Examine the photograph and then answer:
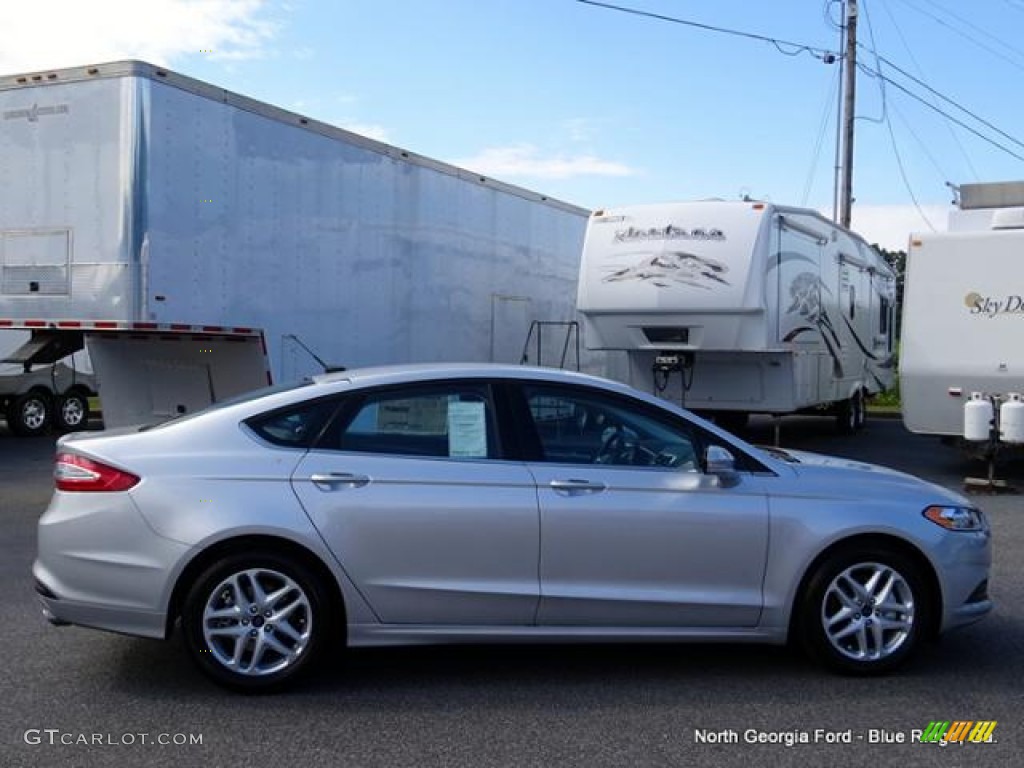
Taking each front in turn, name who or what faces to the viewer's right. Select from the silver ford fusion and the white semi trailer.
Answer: the silver ford fusion

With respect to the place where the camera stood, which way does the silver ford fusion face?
facing to the right of the viewer

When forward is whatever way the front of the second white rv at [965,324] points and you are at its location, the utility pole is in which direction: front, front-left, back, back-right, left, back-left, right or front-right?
back

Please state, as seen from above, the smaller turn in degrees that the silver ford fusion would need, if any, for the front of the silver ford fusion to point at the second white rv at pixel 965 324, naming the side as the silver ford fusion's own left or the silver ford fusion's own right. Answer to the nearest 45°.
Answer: approximately 45° to the silver ford fusion's own left

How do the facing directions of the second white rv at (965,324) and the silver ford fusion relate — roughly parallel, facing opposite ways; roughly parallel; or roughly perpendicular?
roughly perpendicular

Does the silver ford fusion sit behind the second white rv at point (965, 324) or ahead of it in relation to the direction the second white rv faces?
ahead

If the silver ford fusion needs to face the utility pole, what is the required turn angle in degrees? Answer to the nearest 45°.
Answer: approximately 90° to its left

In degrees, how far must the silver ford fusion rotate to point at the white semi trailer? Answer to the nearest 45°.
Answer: approximately 135° to its left
